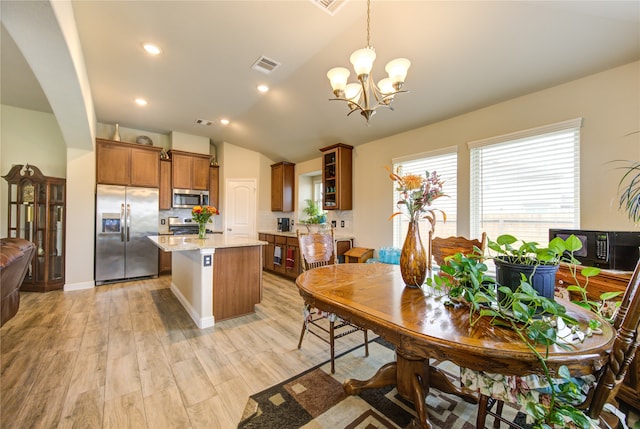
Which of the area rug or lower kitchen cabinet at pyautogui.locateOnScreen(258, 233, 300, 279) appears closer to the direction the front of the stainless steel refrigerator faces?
the area rug

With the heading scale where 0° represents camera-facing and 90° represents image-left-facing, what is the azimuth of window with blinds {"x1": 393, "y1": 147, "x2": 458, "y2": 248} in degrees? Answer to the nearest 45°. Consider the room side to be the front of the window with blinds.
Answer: approximately 45°

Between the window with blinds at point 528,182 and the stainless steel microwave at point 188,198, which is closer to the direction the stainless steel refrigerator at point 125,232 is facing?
the window with blinds

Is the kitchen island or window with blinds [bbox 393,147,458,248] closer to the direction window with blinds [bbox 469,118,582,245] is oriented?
the kitchen island

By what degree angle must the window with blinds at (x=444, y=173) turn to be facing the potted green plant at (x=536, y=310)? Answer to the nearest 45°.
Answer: approximately 45° to its left

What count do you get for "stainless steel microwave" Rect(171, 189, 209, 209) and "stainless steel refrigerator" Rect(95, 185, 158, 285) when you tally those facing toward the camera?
2

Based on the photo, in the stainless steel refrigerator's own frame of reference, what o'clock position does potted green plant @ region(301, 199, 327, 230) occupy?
The potted green plant is roughly at 10 o'clock from the stainless steel refrigerator.

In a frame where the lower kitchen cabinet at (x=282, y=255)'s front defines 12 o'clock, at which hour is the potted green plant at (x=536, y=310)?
The potted green plant is roughly at 10 o'clock from the lower kitchen cabinet.
